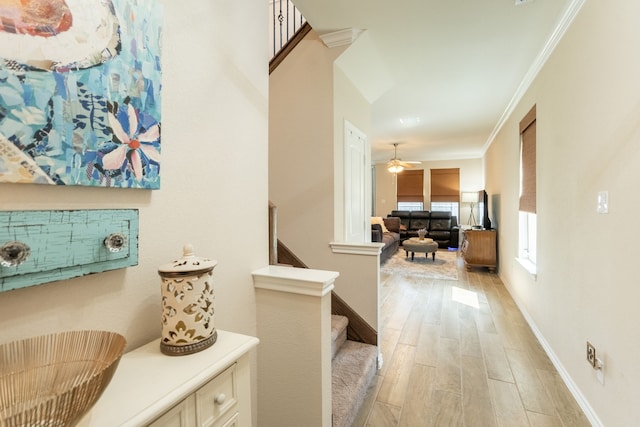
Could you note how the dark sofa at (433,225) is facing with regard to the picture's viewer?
facing the viewer

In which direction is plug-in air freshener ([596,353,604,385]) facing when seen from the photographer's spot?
facing to the left of the viewer

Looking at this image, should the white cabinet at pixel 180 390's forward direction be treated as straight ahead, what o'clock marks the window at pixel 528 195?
The window is roughly at 10 o'clock from the white cabinet.

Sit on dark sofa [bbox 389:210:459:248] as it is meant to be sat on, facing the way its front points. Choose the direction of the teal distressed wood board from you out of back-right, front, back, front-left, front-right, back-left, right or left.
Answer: front

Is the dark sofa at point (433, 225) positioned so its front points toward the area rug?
yes

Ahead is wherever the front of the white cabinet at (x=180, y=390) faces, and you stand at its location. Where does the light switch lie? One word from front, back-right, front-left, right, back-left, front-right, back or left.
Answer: front-left

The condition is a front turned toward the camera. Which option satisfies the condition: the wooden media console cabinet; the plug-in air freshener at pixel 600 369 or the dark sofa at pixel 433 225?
the dark sofa

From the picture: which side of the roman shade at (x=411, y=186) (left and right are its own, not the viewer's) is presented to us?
front

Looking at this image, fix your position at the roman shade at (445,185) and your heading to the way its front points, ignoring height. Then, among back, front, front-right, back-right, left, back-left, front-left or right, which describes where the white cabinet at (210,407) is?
front

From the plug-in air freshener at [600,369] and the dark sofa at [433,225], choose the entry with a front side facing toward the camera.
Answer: the dark sofa

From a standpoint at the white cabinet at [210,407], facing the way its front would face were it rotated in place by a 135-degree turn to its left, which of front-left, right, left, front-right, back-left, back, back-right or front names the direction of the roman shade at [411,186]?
front-right

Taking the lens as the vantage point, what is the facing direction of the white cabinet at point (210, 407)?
facing the viewer and to the right of the viewer

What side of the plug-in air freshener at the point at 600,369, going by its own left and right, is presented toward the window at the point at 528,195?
right

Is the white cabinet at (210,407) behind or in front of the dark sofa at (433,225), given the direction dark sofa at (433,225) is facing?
in front

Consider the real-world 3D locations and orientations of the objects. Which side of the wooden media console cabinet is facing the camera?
left

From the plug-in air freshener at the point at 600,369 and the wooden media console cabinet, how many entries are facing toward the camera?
0
